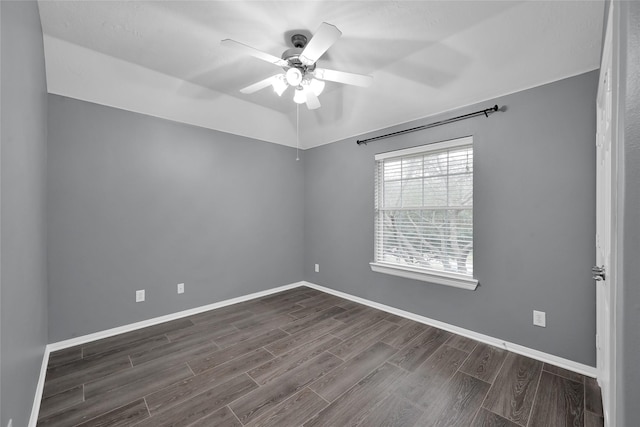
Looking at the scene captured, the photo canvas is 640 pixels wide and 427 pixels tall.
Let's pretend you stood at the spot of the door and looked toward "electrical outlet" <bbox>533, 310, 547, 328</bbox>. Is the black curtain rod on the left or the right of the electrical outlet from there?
left

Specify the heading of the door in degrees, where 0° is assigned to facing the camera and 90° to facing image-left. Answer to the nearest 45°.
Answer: approximately 90°

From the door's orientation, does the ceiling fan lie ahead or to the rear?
ahead

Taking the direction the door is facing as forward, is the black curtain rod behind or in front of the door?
in front

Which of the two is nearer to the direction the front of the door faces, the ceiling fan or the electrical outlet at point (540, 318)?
the ceiling fan
